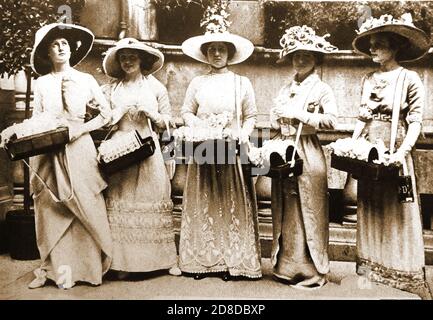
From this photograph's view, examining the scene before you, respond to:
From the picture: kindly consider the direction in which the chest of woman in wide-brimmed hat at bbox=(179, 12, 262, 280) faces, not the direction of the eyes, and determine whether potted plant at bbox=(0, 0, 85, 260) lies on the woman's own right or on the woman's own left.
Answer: on the woman's own right

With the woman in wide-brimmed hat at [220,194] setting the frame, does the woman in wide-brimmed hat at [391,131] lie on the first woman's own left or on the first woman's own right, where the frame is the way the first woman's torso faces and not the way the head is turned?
on the first woman's own left

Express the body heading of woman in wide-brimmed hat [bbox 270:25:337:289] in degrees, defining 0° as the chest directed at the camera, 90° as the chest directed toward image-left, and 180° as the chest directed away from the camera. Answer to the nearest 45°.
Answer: approximately 45°

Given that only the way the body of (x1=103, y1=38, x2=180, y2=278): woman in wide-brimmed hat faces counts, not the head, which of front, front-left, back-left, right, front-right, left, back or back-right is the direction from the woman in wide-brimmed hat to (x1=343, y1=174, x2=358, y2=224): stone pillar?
back-left

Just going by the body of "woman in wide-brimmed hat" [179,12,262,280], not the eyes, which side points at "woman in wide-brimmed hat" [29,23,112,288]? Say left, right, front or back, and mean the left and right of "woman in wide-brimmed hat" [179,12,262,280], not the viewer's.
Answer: right

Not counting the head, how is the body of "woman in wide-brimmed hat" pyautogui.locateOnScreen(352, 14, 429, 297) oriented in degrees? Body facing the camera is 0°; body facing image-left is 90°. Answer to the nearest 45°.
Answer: approximately 45°

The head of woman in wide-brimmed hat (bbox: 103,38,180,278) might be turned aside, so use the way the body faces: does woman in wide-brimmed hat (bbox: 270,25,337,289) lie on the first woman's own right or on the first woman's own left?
on the first woman's own left
